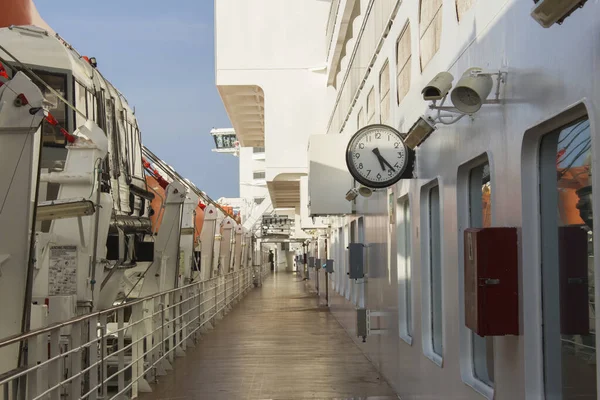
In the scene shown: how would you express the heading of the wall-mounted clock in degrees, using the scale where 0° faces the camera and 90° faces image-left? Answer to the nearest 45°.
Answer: approximately 0°

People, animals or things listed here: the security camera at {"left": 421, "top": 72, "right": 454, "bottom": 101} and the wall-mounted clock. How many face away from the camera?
0

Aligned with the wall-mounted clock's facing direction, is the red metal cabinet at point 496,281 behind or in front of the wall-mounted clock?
in front

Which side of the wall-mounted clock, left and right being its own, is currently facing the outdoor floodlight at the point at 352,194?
back

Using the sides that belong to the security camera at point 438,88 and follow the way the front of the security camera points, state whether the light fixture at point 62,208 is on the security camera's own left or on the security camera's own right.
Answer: on the security camera's own right

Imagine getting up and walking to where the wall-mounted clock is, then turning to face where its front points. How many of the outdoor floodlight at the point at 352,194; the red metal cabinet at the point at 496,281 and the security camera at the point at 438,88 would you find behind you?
1

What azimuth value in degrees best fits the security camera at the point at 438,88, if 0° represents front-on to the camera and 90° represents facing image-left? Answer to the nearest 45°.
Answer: approximately 45°

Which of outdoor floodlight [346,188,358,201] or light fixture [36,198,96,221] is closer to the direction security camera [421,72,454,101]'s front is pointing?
the light fixture
